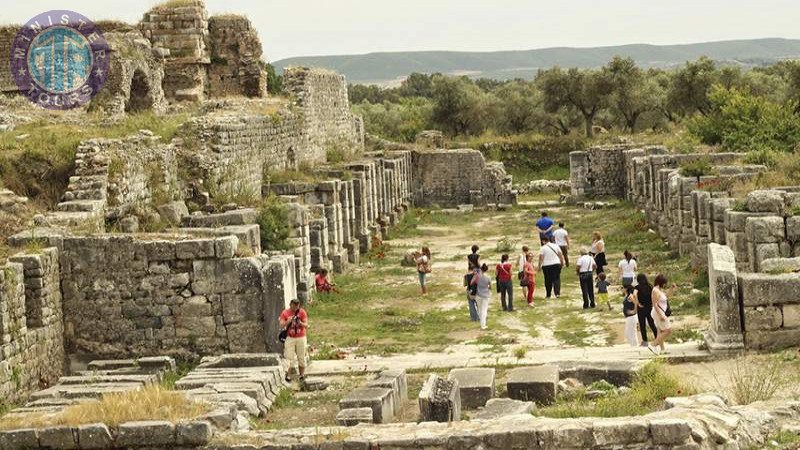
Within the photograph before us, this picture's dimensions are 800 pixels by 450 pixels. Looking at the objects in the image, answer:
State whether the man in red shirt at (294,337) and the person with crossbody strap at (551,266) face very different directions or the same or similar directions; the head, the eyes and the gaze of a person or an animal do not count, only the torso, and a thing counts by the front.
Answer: very different directions

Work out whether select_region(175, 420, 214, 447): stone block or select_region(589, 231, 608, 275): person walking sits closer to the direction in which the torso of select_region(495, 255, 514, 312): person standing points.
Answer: the person walking

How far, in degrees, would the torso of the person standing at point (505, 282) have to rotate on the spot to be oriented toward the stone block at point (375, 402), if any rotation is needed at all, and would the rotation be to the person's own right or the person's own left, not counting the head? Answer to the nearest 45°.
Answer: approximately 180°

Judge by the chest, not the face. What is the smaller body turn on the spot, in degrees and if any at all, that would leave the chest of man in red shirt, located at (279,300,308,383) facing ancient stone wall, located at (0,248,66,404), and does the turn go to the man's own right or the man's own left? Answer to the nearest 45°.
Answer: approximately 90° to the man's own right

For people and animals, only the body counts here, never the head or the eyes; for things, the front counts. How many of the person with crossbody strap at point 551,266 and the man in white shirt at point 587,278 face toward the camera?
0

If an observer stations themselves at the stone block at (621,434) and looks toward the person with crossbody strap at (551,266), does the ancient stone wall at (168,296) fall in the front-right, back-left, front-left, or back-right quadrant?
front-left

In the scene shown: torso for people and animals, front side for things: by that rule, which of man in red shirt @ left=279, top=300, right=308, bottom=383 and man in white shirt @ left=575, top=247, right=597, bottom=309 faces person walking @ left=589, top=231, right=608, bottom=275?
the man in white shirt

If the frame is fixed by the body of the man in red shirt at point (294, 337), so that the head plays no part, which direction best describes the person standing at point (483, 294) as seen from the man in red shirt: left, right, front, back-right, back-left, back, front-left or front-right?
back-left

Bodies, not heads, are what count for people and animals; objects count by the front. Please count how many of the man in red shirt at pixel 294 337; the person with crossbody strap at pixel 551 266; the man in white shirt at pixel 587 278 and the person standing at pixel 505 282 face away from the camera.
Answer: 3

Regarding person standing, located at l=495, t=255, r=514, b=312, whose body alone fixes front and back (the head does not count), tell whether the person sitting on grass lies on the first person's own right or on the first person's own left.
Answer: on the first person's own left

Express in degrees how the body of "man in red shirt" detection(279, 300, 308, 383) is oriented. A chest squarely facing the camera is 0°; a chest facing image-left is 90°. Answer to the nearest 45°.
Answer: approximately 0°

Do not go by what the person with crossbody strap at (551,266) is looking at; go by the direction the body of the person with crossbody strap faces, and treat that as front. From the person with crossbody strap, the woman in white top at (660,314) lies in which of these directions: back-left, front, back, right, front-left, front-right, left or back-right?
back

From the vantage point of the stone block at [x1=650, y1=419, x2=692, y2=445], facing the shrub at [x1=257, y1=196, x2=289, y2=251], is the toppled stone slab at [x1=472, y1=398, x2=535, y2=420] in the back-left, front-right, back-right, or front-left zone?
front-left

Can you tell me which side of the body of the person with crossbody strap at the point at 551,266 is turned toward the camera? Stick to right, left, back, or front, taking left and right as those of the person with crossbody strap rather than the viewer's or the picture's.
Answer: back

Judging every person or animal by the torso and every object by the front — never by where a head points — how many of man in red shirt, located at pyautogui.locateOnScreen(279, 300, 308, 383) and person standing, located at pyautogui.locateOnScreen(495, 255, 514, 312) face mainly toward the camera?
1

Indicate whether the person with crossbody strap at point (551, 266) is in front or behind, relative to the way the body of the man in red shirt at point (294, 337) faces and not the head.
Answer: behind

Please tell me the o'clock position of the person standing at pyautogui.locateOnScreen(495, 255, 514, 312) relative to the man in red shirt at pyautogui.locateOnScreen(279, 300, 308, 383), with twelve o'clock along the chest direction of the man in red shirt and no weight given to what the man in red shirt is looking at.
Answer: The person standing is roughly at 7 o'clock from the man in red shirt.

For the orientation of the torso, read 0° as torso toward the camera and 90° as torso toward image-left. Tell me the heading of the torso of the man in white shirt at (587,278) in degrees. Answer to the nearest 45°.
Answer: approximately 180°

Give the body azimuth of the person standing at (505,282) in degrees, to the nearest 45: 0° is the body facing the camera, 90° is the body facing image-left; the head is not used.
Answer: approximately 180°
